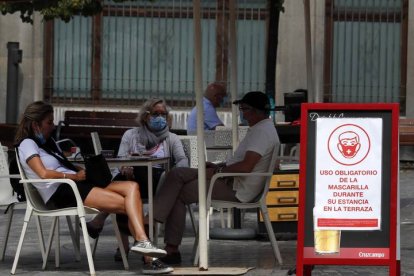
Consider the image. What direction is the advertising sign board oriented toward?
toward the camera

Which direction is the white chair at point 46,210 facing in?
to the viewer's right

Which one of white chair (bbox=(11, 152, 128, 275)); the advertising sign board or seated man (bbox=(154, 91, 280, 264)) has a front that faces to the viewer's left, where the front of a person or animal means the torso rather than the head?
the seated man

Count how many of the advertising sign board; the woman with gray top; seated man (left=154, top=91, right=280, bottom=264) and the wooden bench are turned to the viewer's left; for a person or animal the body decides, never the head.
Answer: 1

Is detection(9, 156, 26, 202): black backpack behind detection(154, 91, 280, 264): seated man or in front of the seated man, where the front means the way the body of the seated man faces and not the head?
in front

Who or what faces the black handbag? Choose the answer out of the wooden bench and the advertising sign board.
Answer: the wooden bench

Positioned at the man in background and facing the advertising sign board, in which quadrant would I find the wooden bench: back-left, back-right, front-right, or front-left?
back-right

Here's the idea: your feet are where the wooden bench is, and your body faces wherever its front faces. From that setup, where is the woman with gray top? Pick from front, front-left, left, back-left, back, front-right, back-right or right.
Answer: front

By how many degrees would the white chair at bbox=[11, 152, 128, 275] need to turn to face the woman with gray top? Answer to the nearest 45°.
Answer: approximately 45° to its left

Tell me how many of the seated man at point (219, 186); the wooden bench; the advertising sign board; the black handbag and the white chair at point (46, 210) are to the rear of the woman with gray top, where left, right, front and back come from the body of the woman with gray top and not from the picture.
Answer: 1

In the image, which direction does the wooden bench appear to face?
toward the camera

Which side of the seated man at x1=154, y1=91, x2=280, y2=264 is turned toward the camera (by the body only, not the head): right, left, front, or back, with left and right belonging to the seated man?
left

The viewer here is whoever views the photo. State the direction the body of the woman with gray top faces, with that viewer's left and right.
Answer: facing the viewer

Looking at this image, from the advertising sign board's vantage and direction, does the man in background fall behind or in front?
behind

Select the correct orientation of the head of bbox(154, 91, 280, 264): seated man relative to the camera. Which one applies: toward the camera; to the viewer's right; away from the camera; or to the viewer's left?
to the viewer's left
